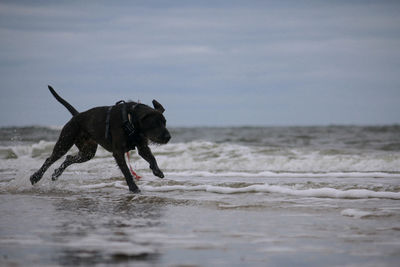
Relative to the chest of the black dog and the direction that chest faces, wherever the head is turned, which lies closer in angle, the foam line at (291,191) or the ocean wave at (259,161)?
the foam line

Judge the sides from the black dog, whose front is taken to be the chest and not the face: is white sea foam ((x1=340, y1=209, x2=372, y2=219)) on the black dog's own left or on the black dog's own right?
on the black dog's own right

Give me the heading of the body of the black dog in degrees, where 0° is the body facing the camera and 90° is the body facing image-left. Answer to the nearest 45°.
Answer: approximately 270°
